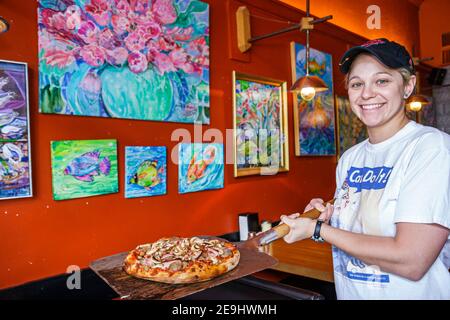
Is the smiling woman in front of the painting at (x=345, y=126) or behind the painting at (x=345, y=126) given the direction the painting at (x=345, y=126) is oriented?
in front

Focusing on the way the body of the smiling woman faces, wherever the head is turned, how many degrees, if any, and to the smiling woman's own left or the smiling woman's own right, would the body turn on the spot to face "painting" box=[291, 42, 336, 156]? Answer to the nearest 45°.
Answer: approximately 135° to the smiling woman's own right

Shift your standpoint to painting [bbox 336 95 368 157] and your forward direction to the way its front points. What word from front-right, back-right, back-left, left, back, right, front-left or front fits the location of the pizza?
front-right

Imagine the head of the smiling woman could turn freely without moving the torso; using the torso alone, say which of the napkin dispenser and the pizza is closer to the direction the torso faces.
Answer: the pizza

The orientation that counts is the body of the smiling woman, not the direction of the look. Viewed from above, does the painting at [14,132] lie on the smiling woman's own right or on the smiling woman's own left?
on the smiling woman's own right

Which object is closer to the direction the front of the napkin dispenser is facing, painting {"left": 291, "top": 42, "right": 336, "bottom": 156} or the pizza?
the pizza

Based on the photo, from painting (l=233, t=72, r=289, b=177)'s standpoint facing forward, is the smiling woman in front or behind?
in front

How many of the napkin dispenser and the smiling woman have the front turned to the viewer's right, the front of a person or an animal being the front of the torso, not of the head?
0

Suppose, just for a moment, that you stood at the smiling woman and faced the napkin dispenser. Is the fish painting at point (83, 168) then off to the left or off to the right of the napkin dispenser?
left

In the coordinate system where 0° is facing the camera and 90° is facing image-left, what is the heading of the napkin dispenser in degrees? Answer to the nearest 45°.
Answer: approximately 45°
